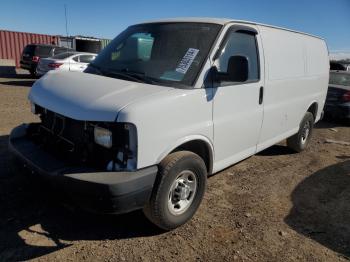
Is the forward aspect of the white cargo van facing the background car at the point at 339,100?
no

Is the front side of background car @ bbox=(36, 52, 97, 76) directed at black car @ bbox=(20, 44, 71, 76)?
no

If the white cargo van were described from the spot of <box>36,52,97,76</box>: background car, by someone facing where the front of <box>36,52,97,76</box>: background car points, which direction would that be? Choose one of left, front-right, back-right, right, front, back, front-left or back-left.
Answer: back-right

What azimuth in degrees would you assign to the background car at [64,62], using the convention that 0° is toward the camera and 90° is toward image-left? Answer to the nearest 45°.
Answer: approximately 225°

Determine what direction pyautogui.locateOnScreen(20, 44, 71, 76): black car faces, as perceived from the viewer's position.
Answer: facing away from the viewer and to the right of the viewer

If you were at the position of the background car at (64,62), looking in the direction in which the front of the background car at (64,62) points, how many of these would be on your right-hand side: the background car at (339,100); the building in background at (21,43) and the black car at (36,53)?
1

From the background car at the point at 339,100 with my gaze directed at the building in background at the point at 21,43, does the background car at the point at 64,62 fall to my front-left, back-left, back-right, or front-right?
front-left

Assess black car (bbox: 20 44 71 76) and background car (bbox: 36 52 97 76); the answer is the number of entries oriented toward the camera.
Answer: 0

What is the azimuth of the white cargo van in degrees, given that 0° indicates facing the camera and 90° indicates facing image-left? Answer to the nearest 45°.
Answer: approximately 45°

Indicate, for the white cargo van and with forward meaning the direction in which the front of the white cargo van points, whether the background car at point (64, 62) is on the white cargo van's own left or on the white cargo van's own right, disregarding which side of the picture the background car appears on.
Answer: on the white cargo van's own right

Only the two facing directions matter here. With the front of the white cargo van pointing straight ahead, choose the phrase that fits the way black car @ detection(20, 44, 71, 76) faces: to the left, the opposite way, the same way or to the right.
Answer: the opposite way

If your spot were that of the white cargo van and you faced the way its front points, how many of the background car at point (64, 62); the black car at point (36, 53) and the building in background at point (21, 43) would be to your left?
0

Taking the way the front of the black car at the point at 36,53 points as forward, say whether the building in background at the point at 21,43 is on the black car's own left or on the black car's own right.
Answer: on the black car's own left

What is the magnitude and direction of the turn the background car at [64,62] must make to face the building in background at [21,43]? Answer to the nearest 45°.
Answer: approximately 45° to its left

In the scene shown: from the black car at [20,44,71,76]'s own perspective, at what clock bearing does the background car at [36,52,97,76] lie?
The background car is roughly at 4 o'clock from the black car.
